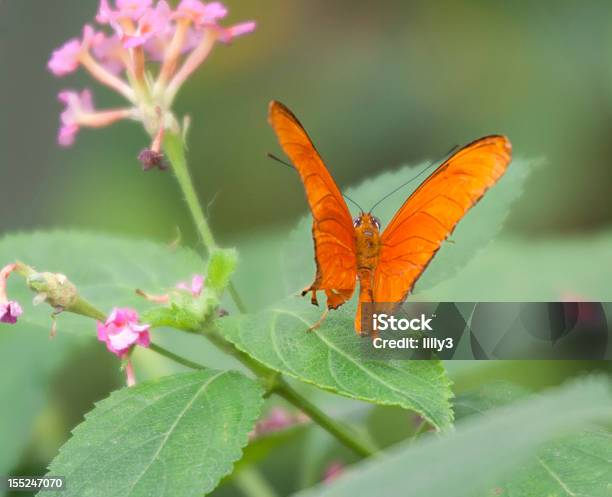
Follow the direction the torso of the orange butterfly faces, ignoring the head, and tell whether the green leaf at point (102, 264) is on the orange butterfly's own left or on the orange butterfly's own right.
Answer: on the orange butterfly's own left

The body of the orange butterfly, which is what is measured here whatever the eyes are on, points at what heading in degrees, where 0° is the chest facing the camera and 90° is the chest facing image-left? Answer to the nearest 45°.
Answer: approximately 180°

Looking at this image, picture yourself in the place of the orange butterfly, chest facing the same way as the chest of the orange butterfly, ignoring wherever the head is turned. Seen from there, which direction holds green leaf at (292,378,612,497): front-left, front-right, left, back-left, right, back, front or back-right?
back

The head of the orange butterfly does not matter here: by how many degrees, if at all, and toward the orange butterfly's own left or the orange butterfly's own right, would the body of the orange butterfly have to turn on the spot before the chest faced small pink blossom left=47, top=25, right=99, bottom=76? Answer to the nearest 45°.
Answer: approximately 45° to the orange butterfly's own left
